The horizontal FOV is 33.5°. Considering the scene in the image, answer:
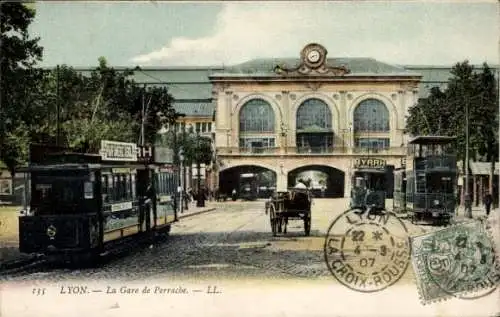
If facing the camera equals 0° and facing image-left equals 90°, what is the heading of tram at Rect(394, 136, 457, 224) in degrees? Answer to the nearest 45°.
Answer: approximately 0°

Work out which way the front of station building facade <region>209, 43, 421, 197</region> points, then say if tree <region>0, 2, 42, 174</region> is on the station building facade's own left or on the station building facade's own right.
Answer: on the station building facade's own right

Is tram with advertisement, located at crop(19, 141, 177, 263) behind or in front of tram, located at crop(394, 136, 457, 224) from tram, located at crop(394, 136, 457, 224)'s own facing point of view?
in front

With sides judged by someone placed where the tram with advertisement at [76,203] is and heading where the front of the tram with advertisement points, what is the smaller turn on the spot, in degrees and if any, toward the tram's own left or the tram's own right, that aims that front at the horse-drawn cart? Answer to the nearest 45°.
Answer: approximately 180°

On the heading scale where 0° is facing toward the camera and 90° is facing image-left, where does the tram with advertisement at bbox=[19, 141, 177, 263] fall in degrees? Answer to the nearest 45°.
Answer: approximately 45°

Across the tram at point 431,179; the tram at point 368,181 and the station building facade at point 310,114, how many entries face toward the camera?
3

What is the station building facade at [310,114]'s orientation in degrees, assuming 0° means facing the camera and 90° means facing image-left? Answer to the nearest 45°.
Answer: approximately 0°

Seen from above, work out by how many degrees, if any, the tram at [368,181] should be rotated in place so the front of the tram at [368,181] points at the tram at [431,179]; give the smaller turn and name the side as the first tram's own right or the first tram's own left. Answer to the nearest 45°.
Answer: approximately 90° to the first tram's own left
